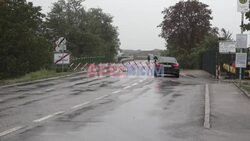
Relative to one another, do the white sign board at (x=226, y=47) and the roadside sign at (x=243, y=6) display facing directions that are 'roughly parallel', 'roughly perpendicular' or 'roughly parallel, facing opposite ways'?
roughly parallel

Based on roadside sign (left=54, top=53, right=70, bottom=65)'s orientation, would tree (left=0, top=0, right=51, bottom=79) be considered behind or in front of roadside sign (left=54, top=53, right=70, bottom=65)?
in front

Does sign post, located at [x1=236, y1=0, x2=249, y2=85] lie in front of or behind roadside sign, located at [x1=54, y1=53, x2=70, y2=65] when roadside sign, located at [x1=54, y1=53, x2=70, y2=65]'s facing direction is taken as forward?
in front

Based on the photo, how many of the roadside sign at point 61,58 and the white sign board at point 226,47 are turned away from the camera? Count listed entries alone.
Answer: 0

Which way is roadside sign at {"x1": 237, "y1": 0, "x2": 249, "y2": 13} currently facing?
toward the camera

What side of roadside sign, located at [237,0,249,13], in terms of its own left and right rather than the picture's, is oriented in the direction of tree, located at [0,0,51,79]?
right

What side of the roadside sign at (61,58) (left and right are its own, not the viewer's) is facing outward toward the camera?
front

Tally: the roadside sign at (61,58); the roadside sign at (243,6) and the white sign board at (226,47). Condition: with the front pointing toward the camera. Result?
3

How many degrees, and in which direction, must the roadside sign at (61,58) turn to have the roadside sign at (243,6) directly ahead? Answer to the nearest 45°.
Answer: approximately 45° to its left

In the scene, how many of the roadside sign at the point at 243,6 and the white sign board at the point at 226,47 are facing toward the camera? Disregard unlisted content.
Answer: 2
